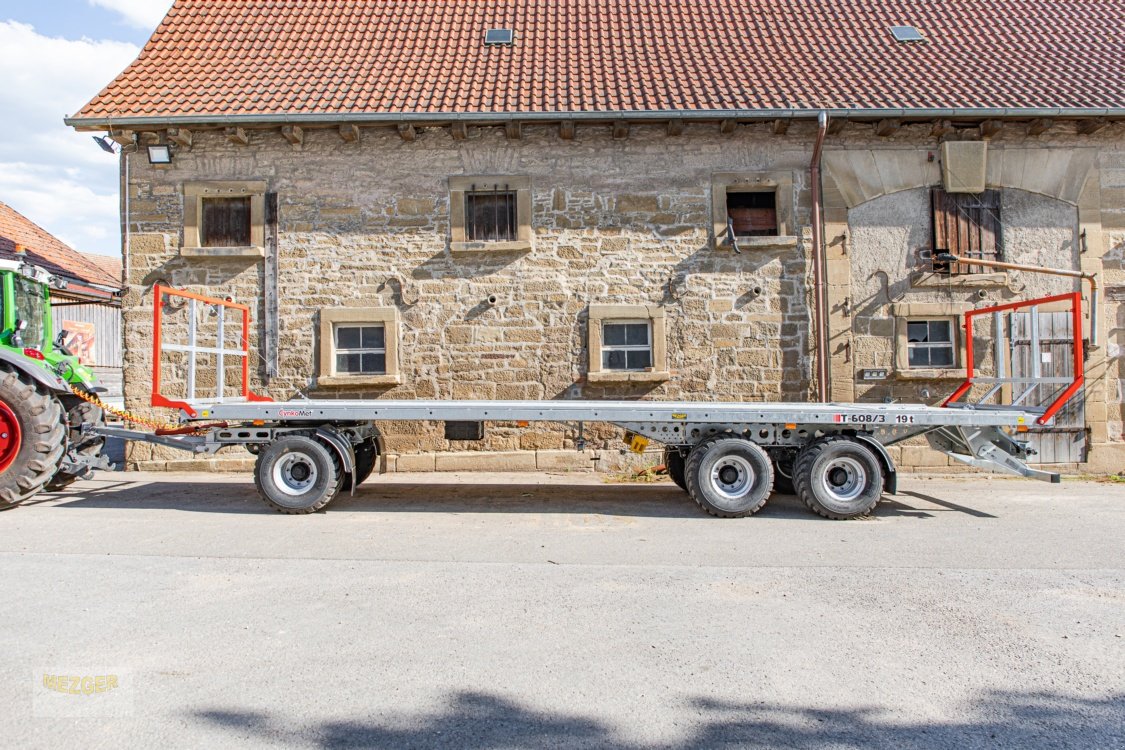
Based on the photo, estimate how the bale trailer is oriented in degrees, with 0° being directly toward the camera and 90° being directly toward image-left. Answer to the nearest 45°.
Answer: approximately 90°

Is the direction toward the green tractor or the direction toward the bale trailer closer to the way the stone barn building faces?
the bale trailer

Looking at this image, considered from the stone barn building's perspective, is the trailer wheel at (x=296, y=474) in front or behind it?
in front

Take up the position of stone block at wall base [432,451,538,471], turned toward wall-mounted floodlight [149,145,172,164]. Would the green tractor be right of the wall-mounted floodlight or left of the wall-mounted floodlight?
left

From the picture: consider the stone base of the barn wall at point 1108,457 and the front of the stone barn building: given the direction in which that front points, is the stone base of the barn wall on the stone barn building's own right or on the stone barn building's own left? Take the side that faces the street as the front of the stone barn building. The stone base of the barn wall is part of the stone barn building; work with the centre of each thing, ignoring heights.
on the stone barn building's own left

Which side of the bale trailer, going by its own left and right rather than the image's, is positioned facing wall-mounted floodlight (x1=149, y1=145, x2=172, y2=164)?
front

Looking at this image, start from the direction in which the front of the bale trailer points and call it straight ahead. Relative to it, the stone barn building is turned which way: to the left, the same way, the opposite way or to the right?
to the left

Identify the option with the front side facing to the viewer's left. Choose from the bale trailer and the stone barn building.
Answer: the bale trailer

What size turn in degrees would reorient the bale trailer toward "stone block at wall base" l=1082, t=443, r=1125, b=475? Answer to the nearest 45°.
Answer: approximately 135° to its right

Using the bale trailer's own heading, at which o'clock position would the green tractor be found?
The green tractor is roughly at 12 o'clock from the bale trailer.
